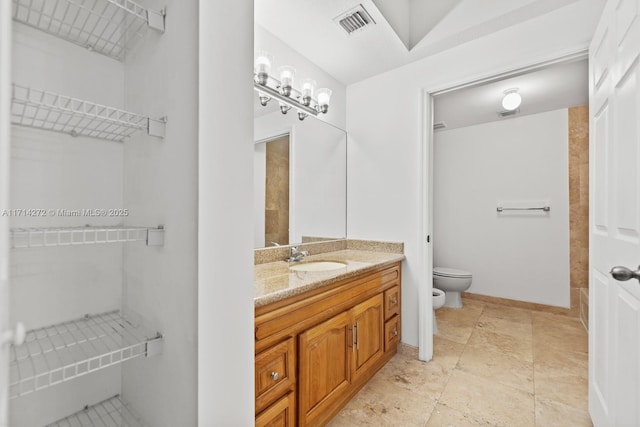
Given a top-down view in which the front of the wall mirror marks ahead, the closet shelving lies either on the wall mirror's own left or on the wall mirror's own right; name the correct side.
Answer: on the wall mirror's own right

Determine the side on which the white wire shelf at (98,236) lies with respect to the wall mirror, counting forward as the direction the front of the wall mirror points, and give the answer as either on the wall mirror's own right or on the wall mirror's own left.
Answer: on the wall mirror's own right

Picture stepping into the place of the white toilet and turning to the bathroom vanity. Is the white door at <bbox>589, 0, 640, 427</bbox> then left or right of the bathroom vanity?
left

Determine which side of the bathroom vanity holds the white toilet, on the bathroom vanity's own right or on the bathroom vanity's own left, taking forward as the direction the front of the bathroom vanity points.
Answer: on the bathroom vanity's own left

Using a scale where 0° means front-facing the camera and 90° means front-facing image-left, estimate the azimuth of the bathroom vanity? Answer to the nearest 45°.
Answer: approximately 315°

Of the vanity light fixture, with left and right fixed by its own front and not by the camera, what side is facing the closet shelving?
right

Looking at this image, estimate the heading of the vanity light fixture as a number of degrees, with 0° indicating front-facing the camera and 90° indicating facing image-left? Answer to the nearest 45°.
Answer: approximately 315°

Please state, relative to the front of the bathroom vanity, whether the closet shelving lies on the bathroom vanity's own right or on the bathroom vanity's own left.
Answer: on the bathroom vanity's own right

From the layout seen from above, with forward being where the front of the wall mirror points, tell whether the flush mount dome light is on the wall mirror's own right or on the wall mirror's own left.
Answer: on the wall mirror's own left
